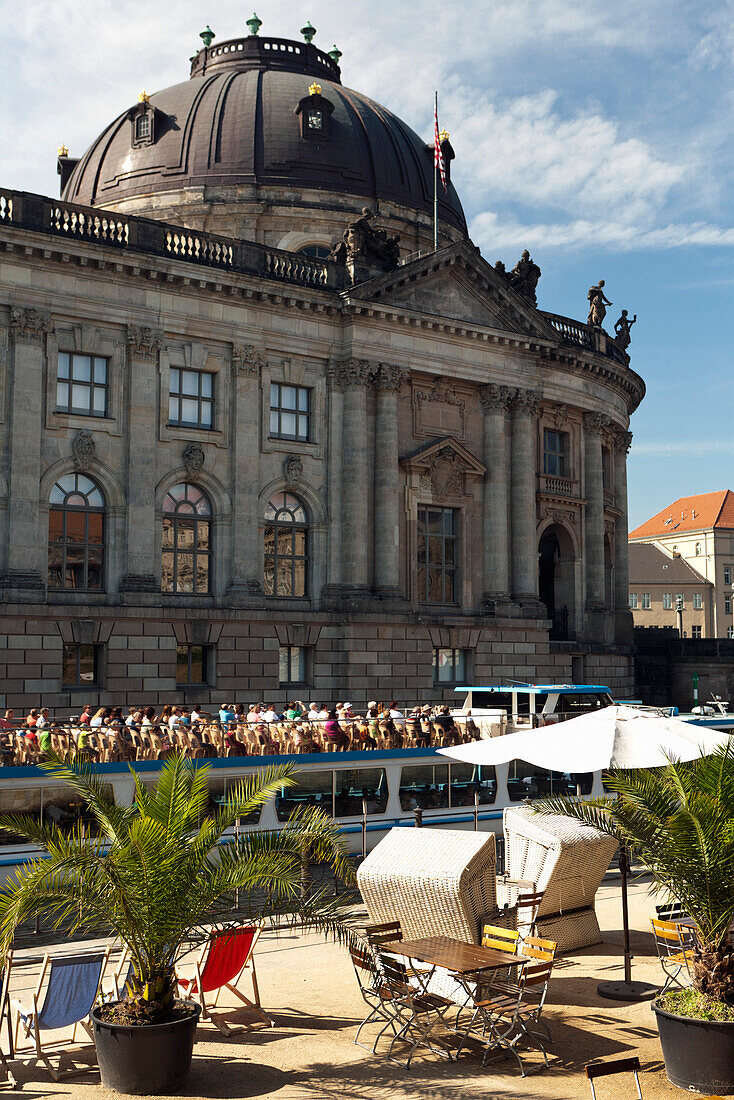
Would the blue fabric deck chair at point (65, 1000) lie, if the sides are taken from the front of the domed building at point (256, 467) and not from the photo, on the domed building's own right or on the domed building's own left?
on the domed building's own right

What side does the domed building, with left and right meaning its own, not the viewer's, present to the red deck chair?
right

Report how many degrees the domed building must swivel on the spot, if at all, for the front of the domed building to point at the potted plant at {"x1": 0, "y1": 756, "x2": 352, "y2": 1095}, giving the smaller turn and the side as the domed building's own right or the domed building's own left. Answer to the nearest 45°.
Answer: approximately 90° to the domed building's own right

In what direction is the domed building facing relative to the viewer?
to the viewer's right

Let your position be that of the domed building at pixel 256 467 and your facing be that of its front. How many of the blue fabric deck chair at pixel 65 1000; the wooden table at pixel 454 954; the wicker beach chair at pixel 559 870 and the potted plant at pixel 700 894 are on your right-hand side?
4

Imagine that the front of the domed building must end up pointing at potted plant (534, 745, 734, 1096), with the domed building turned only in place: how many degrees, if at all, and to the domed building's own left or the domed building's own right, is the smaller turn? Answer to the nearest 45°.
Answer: approximately 90° to the domed building's own right
